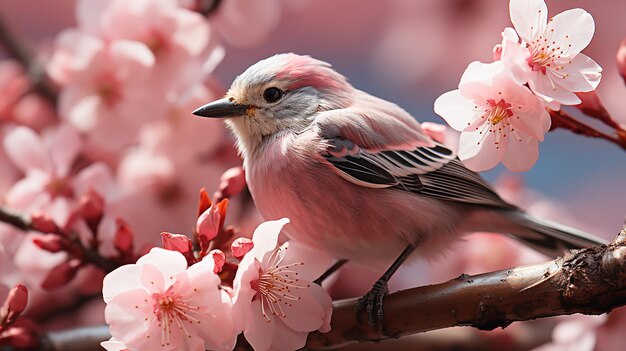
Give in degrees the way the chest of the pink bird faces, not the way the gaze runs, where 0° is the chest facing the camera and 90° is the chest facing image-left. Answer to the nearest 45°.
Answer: approximately 90°
